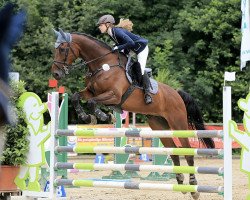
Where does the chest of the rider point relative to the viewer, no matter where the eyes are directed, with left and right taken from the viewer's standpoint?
facing to the left of the viewer

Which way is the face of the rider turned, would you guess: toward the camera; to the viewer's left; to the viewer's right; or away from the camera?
to the viewer's left

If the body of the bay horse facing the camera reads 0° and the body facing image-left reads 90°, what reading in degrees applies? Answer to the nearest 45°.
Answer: approximately 90°
